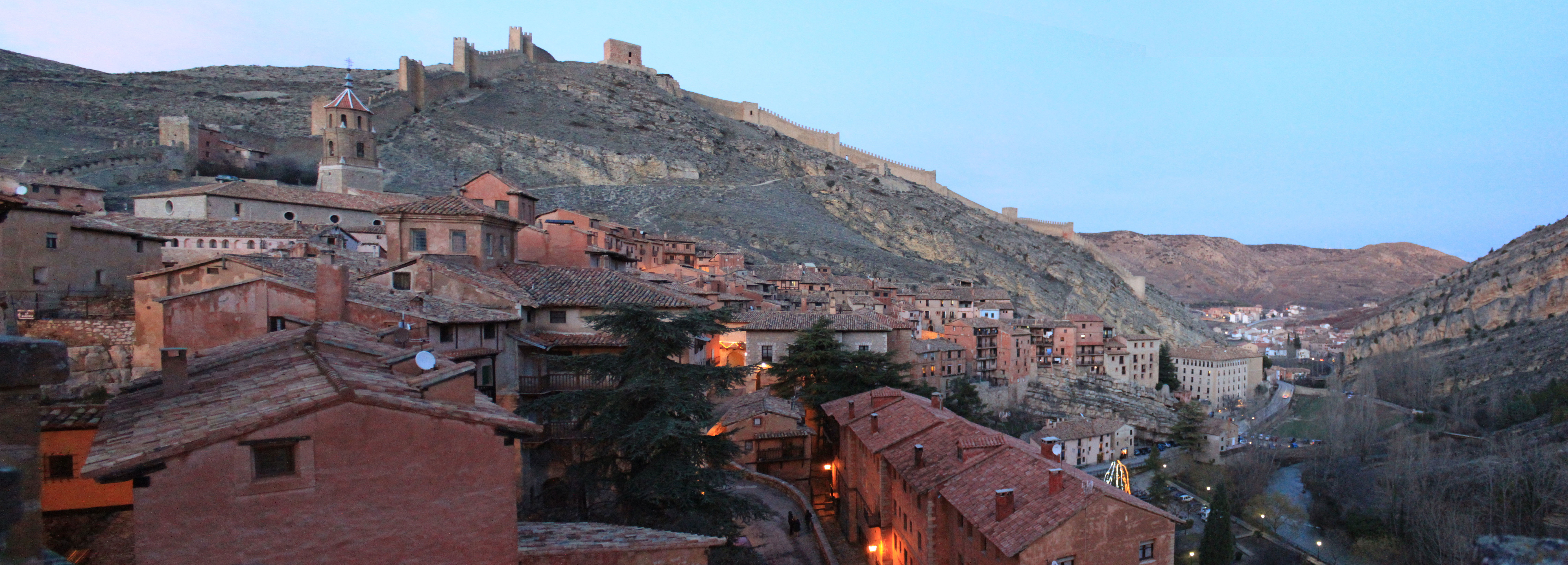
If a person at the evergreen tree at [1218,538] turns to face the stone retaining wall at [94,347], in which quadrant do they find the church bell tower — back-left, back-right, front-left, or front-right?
front-right

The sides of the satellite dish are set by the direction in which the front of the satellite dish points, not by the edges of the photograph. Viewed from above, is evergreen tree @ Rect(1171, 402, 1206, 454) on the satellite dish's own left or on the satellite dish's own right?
on the satellite dish's own left

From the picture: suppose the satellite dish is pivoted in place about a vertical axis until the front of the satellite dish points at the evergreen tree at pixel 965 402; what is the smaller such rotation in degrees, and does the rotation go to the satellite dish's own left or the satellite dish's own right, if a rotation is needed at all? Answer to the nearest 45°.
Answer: approximately 90° to the satellite dish's own left

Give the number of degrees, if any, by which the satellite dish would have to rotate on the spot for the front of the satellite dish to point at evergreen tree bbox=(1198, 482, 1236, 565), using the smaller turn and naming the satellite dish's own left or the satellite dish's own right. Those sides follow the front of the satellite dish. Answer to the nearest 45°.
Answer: approximately 45° to the satellite dish's own left

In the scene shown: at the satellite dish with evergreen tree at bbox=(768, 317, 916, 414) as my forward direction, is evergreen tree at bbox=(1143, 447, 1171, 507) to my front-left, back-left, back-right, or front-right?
front-right

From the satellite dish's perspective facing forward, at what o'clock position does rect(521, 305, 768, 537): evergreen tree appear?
The evergreen tree is roughly at 9 o'clock from the satellite dish.

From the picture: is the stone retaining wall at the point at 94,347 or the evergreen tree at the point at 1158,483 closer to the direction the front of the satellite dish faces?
the evergreen tree

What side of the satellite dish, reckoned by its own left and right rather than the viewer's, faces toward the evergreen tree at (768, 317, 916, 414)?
left

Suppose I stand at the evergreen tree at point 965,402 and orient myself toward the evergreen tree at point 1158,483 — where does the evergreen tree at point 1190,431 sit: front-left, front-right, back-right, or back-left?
front-left

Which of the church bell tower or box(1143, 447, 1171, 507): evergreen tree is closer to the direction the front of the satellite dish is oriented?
the evergreen tree

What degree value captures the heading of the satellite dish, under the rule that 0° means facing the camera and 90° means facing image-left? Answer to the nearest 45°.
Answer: approximately 315°
